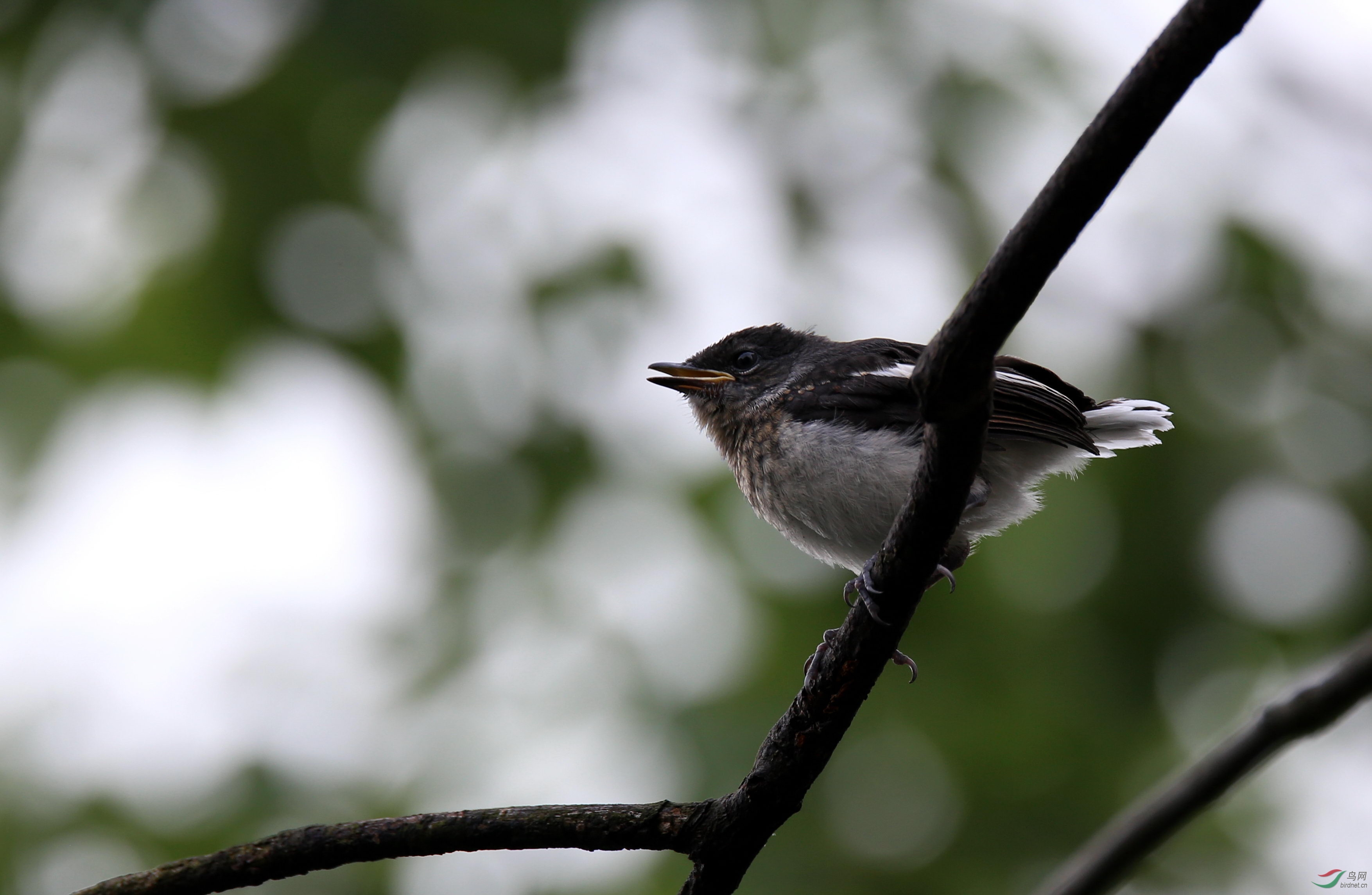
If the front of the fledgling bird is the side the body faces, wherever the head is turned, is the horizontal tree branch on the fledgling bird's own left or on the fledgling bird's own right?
on the fledgling bird's own left

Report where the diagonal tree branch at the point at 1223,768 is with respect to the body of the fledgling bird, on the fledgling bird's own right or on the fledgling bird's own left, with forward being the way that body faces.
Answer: on the fledgling bird's own left

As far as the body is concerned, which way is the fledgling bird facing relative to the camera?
to the viewer's left
